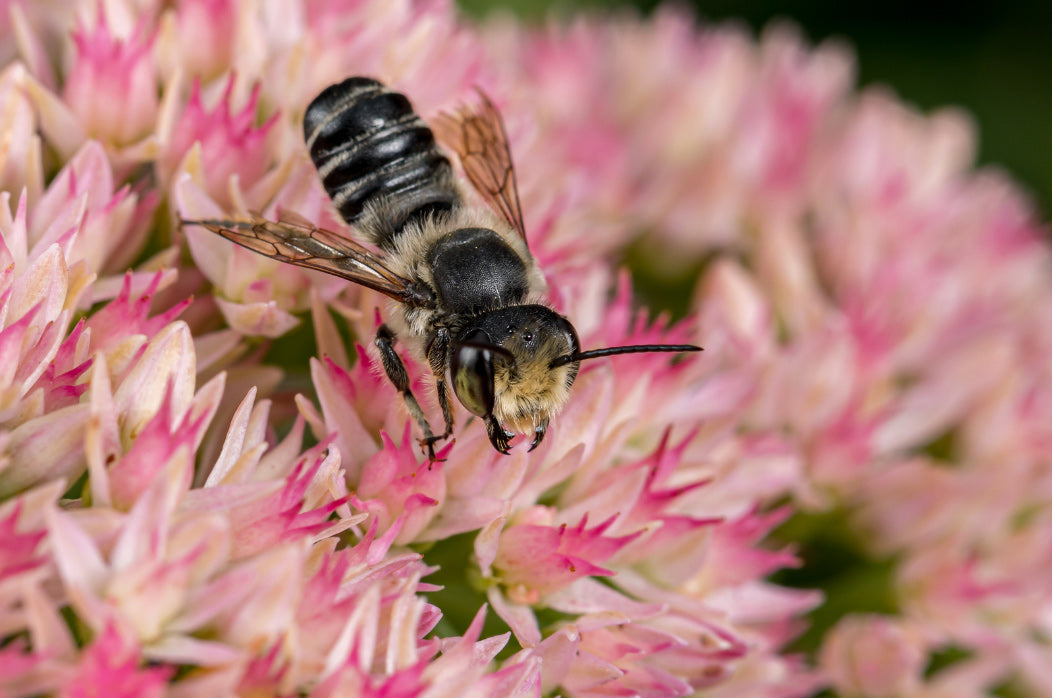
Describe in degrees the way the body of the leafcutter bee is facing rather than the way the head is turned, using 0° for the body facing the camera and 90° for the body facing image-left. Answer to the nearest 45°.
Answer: approximately 315°
